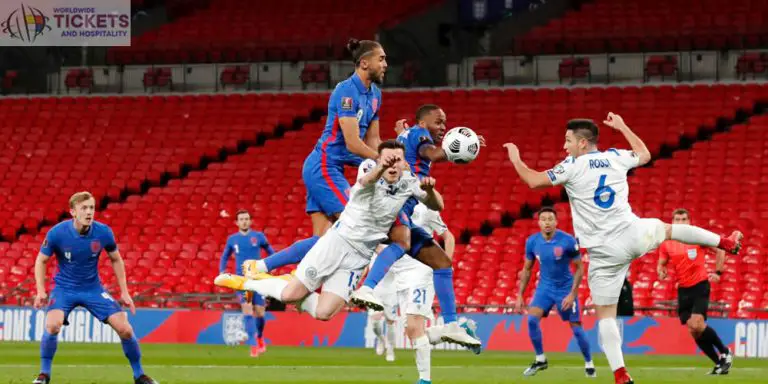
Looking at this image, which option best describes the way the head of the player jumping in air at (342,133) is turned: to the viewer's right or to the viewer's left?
to the viewer's right

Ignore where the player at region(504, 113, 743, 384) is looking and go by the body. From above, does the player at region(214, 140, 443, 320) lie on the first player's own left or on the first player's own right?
on the first player's own left

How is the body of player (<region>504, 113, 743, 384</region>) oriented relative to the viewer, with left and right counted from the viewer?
facing away from the viewer and to the left of the viewer

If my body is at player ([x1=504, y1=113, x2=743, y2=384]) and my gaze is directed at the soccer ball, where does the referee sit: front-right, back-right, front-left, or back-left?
back-right

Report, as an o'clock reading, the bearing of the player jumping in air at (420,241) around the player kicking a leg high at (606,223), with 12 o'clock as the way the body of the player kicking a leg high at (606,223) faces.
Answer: the player jumping in air at (420,241) is roughly at 10 o'clock from the player kicking a leg high at (606,223).

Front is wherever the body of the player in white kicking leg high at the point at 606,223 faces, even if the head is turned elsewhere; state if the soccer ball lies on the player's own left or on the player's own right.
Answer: on the player's own left

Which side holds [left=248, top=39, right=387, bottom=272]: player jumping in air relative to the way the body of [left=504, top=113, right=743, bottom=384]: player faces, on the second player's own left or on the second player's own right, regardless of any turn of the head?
on the second player's own left
